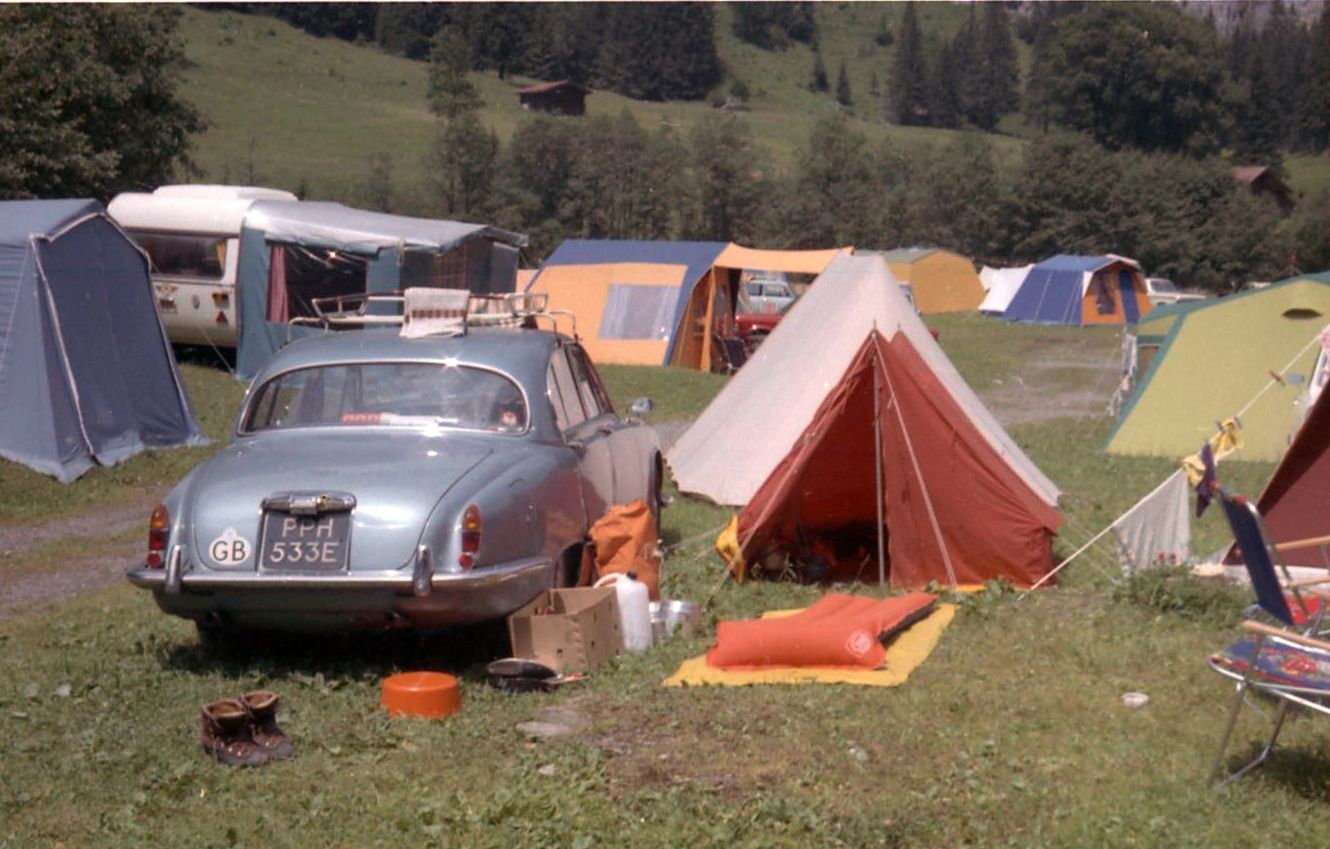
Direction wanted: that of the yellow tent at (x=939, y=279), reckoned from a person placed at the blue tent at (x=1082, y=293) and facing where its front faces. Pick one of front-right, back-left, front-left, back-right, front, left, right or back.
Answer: back

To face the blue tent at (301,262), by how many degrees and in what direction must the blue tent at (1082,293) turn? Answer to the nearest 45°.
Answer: approximately 90° to its right

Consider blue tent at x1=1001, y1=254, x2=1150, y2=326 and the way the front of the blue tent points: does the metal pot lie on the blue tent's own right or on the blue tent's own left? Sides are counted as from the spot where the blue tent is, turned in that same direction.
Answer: on the blue tent's own right

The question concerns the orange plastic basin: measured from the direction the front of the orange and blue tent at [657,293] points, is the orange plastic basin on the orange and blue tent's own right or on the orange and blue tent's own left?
on the orange and blue tent's own right

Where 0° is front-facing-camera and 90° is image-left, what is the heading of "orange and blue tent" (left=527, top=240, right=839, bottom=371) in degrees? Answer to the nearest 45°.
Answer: approximately 315°

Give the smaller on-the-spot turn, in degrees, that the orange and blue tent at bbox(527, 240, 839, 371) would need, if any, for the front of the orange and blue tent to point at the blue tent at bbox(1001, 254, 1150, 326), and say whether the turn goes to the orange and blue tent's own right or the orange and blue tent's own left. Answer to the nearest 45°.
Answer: approximately 90° to the orange and blue tent's own left

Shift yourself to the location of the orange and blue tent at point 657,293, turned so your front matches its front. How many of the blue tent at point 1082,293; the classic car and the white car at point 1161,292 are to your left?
2

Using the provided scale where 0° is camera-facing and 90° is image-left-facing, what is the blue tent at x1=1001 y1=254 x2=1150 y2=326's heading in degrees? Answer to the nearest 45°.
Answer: approximately 315°

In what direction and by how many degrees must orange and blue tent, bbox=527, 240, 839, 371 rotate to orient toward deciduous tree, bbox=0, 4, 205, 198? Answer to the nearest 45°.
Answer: approximately 135° to its right
